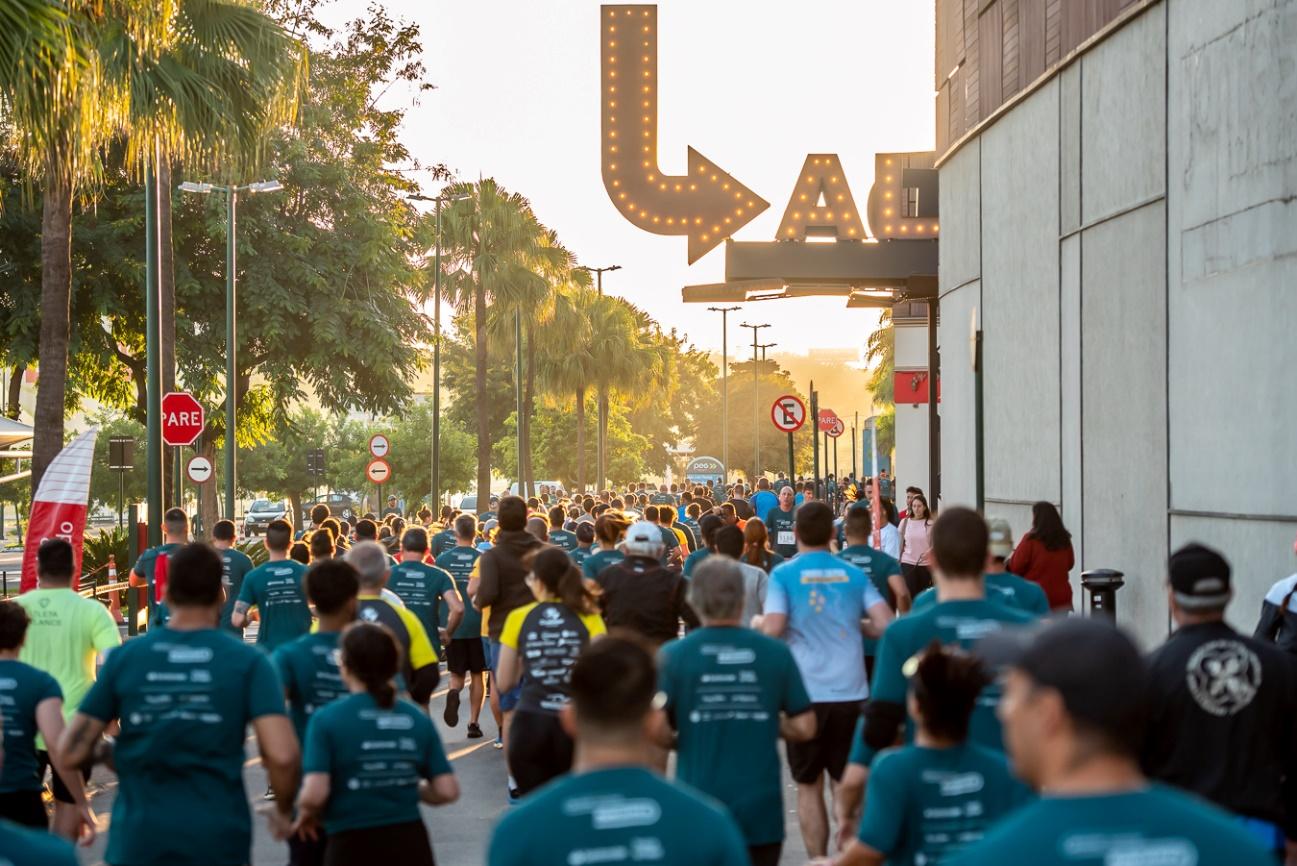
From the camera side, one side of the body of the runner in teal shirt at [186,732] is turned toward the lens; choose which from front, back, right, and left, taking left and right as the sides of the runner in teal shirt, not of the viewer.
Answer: back

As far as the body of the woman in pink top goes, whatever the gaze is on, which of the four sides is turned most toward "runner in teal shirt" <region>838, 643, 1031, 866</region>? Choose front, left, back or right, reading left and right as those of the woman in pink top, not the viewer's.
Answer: front

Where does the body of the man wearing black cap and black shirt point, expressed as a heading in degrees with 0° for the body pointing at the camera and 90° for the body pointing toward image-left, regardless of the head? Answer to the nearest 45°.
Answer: approximately 180°

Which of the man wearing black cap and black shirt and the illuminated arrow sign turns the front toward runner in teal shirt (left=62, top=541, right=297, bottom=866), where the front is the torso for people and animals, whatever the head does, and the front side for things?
the illuminated arrow sign

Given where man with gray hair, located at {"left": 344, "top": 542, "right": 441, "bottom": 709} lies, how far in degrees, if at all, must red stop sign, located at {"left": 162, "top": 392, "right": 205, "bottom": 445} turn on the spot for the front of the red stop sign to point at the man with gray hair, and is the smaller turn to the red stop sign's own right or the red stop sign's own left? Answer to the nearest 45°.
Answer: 0° — it already faces them

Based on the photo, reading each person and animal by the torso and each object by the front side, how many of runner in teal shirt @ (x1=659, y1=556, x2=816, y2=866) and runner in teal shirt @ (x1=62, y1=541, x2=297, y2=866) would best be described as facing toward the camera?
0

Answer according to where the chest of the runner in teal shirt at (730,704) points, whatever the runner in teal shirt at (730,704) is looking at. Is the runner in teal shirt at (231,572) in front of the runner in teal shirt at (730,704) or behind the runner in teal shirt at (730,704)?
in front

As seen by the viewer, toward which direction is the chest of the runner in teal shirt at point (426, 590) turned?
away from the camera

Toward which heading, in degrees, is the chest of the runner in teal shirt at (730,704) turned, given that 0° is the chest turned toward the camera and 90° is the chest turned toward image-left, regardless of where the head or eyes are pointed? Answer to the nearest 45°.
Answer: approximately 180°

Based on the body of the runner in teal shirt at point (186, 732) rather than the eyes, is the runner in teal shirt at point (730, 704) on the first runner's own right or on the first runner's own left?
on the first runner's own right

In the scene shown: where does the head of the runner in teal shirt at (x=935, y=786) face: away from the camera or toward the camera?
away from the camera

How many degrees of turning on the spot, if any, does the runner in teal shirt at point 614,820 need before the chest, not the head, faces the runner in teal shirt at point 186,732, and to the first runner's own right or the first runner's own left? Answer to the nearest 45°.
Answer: approximately 45° to the first runner's own left

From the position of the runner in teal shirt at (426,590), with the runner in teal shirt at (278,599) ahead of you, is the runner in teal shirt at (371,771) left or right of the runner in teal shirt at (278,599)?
left

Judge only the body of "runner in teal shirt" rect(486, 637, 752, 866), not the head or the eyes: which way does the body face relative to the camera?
away from the camera

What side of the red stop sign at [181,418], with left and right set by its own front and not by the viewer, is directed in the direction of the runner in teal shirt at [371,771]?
front
